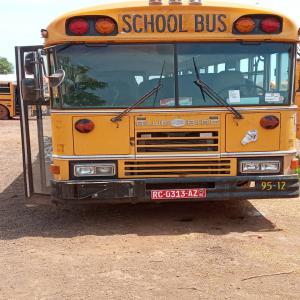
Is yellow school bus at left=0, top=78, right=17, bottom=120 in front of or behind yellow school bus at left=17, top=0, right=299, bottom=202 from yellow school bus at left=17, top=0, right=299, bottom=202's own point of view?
behind

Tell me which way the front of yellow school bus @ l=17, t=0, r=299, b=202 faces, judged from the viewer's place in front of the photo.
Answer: facing the viewer
